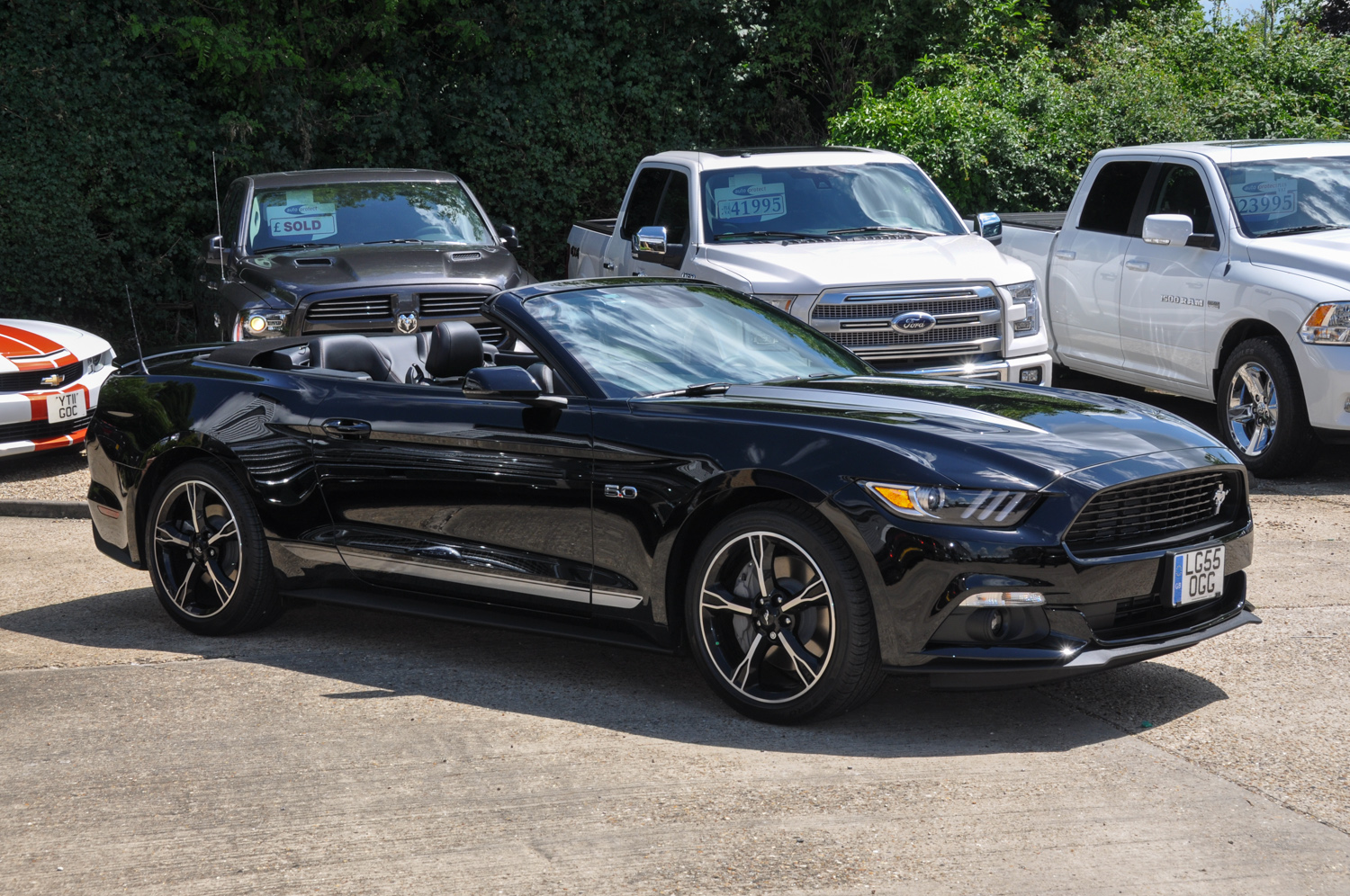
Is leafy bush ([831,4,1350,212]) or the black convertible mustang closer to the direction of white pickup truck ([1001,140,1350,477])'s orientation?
the black convertible mustang

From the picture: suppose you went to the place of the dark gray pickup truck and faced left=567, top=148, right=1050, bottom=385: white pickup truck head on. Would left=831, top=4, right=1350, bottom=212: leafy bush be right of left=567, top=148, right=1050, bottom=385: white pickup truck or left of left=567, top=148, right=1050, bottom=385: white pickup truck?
left

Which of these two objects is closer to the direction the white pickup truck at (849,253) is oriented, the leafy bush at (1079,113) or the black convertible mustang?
the black convertible mustang

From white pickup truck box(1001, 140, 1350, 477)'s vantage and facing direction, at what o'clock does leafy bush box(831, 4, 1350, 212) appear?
The leafy bush is roughly at 7 o'clock from the white pickup truck.

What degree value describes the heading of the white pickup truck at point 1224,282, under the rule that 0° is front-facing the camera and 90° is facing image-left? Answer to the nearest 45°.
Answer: approximately 315°

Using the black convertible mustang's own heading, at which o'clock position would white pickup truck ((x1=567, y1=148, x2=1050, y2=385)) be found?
The white pickup truck is roughly at 8 o'clock from the black convertible mustang.

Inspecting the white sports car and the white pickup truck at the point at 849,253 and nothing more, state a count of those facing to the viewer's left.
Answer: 0

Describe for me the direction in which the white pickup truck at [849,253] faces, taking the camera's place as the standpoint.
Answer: facing the viewer and to the right of the viewer

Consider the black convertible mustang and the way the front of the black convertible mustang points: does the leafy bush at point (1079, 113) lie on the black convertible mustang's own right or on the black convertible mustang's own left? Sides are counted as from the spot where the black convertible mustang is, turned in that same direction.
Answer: on the black convertible mustang's own left

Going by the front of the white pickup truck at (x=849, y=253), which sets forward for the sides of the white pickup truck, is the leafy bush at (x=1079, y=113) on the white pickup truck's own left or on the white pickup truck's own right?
on the white pickup truck's own left

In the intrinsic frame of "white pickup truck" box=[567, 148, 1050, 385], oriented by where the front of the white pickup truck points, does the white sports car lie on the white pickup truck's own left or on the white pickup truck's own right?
on the white pickup truck's own right

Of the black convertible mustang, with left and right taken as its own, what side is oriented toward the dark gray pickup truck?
back
